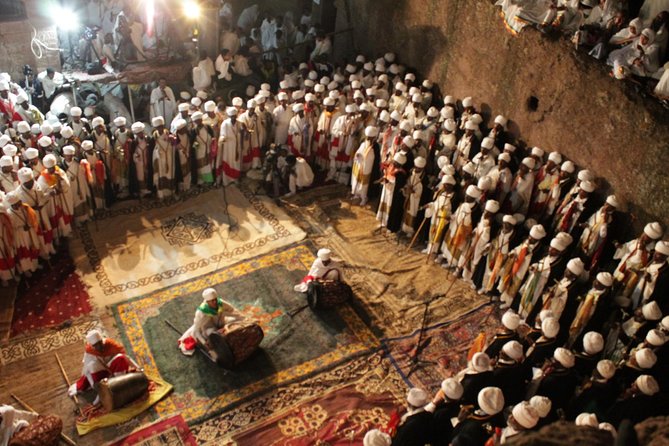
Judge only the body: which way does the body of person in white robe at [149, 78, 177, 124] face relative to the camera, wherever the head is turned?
toward the camera

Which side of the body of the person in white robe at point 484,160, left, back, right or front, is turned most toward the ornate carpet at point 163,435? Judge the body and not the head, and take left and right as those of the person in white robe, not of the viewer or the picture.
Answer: front

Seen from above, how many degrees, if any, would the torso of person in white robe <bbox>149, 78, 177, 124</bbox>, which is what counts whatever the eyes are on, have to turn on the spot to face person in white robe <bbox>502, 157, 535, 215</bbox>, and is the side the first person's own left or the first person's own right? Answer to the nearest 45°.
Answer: approximately 45° to the first person's own left

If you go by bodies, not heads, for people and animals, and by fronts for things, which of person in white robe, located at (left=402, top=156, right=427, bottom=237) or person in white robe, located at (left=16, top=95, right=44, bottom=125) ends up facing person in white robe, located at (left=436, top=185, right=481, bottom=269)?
person in white robe, located at (left=16, top=95, right=44, bottom=125)

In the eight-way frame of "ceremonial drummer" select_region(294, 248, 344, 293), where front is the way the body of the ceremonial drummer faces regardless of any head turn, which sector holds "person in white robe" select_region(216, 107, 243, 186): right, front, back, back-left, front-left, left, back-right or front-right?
back-right

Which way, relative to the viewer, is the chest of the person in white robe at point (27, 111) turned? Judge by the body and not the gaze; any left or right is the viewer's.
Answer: facing the viewer and to the right of the viewer

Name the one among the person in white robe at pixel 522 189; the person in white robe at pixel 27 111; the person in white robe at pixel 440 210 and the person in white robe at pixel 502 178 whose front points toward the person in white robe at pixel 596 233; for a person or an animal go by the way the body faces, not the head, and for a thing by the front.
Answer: the person in white robe at pixel 27 111

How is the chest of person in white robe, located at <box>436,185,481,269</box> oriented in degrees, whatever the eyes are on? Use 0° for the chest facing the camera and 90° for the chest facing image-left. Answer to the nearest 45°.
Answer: approximately 45°

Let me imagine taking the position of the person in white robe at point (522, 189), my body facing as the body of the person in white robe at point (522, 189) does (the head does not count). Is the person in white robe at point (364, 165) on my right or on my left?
on my right

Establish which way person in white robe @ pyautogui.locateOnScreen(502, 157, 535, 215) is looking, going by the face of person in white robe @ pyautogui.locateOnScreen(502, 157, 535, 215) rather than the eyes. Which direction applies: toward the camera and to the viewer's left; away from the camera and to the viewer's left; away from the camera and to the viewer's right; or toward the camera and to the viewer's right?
toward the camera and to the viewer's left

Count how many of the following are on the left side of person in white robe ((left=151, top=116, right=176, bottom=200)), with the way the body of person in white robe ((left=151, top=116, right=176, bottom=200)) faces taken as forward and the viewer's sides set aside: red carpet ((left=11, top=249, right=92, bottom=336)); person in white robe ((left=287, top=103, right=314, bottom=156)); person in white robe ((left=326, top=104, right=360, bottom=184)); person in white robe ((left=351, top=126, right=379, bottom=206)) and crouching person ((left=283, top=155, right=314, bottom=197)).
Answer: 4

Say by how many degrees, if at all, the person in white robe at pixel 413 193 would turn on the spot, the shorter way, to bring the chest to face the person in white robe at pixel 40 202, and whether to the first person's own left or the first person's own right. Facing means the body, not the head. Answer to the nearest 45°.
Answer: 0° — they already face them

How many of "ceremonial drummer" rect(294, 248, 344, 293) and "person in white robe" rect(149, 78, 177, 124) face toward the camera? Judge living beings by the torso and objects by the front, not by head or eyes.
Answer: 2

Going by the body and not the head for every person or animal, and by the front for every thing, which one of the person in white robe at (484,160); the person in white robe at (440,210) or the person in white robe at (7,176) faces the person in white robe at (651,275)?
the person in white robe at (7,176)

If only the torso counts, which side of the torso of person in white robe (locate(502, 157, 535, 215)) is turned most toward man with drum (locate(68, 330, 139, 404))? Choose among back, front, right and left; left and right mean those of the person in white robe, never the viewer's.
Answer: front

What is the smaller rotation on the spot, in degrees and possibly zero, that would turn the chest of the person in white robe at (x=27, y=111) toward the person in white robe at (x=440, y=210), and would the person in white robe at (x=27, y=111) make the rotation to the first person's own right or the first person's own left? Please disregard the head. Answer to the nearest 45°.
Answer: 0° — they already face them

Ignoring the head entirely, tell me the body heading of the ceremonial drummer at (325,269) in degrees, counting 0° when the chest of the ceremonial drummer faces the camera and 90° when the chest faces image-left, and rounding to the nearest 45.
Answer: approximately 0°

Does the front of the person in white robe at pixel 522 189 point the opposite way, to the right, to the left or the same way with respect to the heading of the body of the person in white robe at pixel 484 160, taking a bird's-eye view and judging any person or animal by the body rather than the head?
the same way

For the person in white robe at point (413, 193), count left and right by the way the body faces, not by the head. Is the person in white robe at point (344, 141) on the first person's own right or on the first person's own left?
on the first person's own right

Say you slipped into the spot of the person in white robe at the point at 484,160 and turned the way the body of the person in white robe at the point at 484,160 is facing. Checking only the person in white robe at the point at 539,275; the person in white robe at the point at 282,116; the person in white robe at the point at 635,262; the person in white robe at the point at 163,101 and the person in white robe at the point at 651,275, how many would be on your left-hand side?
3
